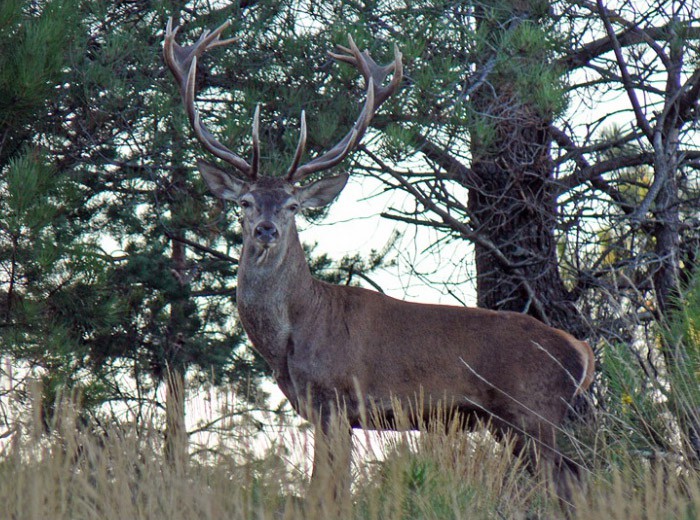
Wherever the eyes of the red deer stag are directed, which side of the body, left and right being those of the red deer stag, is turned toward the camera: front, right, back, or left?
left
